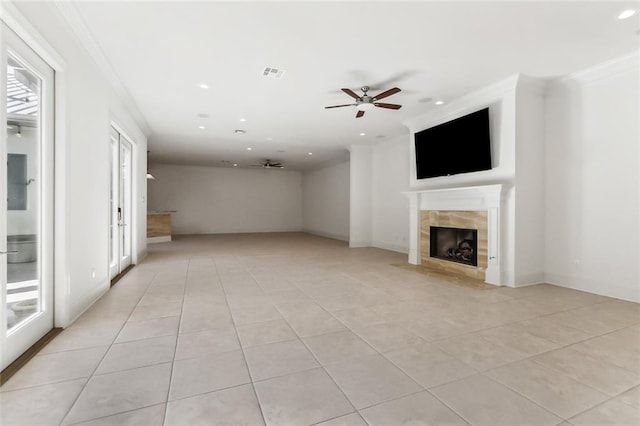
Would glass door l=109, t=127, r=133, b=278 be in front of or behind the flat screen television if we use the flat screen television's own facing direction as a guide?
in front

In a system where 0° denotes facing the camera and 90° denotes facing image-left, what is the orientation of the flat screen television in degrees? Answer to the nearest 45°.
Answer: approximately 45°

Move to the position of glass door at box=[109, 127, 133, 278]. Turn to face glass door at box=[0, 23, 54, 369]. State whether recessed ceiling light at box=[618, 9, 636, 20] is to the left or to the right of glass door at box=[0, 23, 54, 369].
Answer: left

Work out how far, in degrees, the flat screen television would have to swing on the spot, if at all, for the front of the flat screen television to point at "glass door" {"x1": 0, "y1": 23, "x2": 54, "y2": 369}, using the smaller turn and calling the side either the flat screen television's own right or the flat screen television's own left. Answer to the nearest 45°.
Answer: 0° — it already faces it
